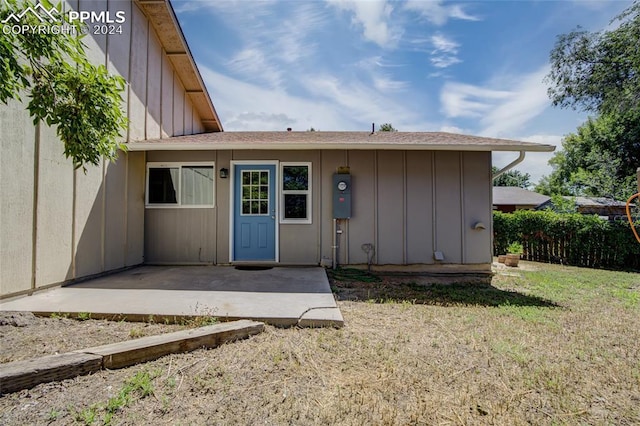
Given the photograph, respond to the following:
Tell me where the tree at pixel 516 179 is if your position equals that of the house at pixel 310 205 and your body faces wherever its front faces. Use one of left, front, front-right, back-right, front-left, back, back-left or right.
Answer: back-left

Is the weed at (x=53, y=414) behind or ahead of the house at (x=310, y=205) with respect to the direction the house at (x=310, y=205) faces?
ahead

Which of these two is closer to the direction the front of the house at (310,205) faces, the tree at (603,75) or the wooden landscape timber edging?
the wooden landscape timber edging

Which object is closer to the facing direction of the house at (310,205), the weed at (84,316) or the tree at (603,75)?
the weed

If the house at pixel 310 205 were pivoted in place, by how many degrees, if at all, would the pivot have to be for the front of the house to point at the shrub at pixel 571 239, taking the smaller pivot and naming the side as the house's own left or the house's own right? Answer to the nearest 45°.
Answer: approximately 90° to the house's own left

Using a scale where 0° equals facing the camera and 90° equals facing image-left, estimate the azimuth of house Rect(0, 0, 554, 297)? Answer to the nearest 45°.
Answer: approximately 0°

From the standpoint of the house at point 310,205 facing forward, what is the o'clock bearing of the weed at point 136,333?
The weed is roughly at 1 o'clock from the house.

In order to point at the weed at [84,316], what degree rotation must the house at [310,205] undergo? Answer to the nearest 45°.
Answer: approximately 45° to its right

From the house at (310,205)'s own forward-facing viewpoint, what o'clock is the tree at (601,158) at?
The tree is roughly at 8 o'clock from the house.

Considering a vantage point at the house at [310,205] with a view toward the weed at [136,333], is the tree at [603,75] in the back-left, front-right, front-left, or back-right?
back-left

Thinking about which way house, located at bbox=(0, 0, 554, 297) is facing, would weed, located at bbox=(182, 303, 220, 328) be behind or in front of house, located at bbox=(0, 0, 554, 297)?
in front

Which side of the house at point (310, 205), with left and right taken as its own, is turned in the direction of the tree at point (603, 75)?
left
